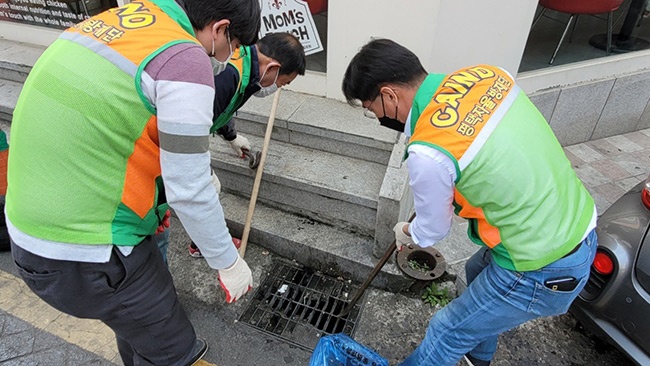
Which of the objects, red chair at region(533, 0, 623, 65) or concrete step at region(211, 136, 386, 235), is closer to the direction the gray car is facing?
the red chair

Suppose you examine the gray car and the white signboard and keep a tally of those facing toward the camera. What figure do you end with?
1

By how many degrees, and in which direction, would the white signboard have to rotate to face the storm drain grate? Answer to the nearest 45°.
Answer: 0° — it already faces it

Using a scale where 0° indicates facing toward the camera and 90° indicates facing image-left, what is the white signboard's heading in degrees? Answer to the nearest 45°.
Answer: approximately 0°

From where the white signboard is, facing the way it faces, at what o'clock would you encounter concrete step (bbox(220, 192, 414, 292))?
The concrete step is roughly at 12 o'clock from the white signboard.

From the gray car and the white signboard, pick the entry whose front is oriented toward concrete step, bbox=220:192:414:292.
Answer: the white signboard

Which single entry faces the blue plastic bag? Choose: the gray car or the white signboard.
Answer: the white signboard

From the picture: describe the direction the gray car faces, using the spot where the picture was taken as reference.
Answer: facing away from the viewer and to the right of the viewer

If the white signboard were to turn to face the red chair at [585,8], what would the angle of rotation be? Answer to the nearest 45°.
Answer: approximately 90° to its left

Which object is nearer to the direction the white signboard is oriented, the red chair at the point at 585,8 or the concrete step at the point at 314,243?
the concrete step

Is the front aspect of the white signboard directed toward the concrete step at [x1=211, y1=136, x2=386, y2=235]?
yes
